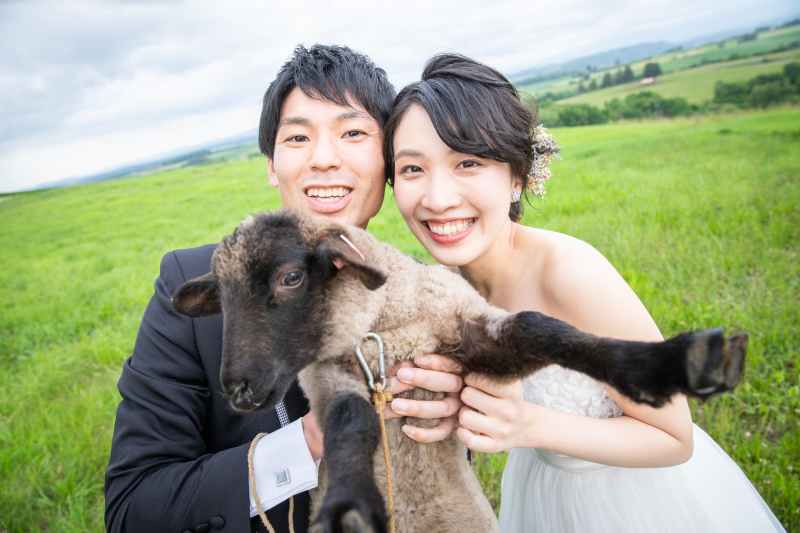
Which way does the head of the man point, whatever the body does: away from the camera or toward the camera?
toward the camera

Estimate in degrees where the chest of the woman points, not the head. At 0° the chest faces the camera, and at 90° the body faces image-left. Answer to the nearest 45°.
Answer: approximately 45°

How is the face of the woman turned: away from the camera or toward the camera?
toward the camera
